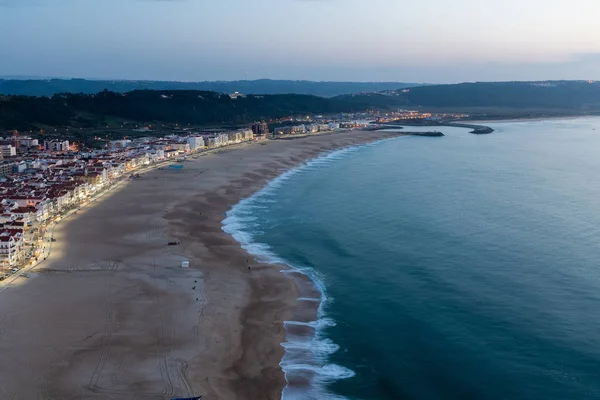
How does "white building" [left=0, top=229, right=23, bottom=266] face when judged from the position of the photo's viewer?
facing the viewer and to the right of the viewer
